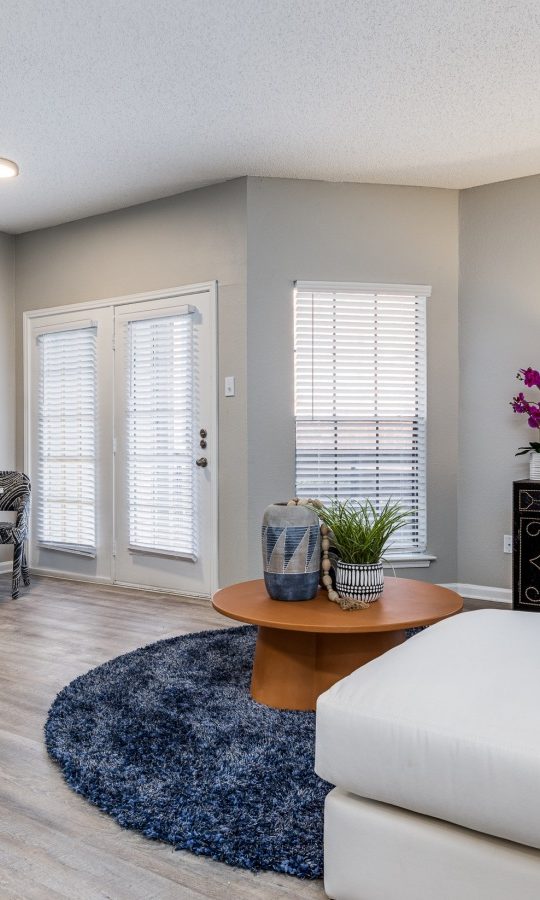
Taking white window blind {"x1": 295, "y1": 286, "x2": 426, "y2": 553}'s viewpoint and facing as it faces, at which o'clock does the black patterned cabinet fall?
The black patterned cabinet is roughly at 10 o'clock from the white window blind.

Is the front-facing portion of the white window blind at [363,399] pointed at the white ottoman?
yes

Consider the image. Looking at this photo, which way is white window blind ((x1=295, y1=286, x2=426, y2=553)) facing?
toward the camera

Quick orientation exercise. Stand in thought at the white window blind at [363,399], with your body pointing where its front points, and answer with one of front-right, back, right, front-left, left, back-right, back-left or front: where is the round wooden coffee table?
front

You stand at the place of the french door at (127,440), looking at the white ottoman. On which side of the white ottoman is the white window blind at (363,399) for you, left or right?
left

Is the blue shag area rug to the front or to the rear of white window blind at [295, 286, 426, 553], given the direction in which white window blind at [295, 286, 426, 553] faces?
to the front

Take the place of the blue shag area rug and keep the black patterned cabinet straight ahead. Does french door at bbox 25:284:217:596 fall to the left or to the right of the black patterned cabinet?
left

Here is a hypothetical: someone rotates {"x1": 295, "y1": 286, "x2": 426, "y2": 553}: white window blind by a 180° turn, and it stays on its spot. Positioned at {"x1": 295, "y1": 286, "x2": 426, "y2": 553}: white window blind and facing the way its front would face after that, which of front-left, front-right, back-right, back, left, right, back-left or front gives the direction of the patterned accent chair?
left

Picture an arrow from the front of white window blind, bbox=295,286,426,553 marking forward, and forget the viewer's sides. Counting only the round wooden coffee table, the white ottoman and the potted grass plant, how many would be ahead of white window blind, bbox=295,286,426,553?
3

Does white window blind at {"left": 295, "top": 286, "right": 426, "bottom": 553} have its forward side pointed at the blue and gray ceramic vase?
yes

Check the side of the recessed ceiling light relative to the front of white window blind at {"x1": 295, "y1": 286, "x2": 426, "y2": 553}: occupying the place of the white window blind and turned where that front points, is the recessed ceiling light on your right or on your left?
on your right

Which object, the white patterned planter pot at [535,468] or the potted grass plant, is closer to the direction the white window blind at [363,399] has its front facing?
the potted grass plant
